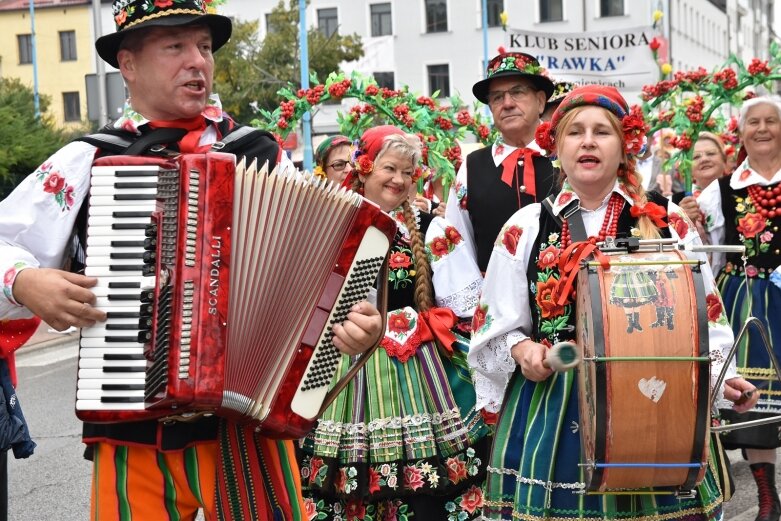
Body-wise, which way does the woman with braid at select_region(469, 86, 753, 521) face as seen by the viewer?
toward the camera

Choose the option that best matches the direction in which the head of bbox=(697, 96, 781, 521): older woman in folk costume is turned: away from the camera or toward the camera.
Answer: toward the camera

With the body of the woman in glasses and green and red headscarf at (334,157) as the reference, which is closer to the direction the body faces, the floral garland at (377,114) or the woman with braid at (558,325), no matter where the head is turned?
the woman with braid

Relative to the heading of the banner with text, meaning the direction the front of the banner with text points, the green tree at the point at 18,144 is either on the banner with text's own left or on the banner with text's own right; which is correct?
on the banner with text's own right

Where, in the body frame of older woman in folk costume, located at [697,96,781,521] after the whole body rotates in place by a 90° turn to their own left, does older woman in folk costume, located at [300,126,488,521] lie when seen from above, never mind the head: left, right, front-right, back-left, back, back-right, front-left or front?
back-right

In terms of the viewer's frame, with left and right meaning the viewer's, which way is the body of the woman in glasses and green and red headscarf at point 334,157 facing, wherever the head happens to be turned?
facing the viewer and to the right of the viewer

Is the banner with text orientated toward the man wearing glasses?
yes

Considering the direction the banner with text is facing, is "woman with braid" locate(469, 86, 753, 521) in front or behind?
in front

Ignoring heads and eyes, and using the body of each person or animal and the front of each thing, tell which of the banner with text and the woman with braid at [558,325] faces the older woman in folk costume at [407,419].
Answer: the banner with text

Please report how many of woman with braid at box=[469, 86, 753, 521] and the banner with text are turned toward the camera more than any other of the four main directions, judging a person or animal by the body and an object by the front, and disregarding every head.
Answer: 2

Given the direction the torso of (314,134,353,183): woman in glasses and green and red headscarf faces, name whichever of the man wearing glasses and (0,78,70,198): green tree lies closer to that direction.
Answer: the man wearing glasses

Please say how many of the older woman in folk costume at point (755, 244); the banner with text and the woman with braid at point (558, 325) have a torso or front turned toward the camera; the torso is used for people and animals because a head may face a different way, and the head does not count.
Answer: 3

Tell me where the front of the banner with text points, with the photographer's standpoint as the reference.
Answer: facing the viewer

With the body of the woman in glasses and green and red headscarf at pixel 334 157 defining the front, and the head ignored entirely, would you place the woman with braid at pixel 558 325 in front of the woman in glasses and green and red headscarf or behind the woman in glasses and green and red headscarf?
in front

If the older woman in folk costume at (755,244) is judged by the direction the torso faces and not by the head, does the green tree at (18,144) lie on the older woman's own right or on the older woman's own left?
on the older woman's own right
